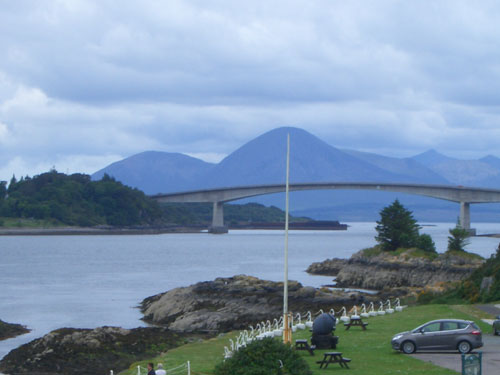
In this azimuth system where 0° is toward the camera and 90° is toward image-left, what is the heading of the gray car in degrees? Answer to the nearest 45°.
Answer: approximately 90°

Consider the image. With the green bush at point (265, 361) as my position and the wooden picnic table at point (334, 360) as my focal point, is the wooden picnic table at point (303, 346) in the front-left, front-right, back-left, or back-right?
front-left

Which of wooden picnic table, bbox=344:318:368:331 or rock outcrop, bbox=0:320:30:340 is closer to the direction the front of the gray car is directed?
the rock outcrop

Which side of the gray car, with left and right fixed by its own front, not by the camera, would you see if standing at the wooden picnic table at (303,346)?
front

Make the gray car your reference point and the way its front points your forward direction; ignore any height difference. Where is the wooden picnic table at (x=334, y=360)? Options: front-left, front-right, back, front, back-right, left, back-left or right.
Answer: front-left

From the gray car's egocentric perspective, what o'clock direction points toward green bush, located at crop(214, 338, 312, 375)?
The green bush is roughly at 10 o'clock from the gray car.

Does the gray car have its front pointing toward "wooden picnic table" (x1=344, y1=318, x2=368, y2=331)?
no

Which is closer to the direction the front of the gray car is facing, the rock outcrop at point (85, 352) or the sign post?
the rock outcrop

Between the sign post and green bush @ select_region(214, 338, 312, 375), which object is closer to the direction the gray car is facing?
the green bush

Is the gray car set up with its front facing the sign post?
no

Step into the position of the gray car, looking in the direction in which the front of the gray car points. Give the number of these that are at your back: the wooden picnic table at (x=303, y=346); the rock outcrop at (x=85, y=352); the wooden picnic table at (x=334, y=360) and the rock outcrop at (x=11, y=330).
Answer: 0

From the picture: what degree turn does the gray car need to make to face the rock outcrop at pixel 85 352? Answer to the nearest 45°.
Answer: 0° — it already faces it
